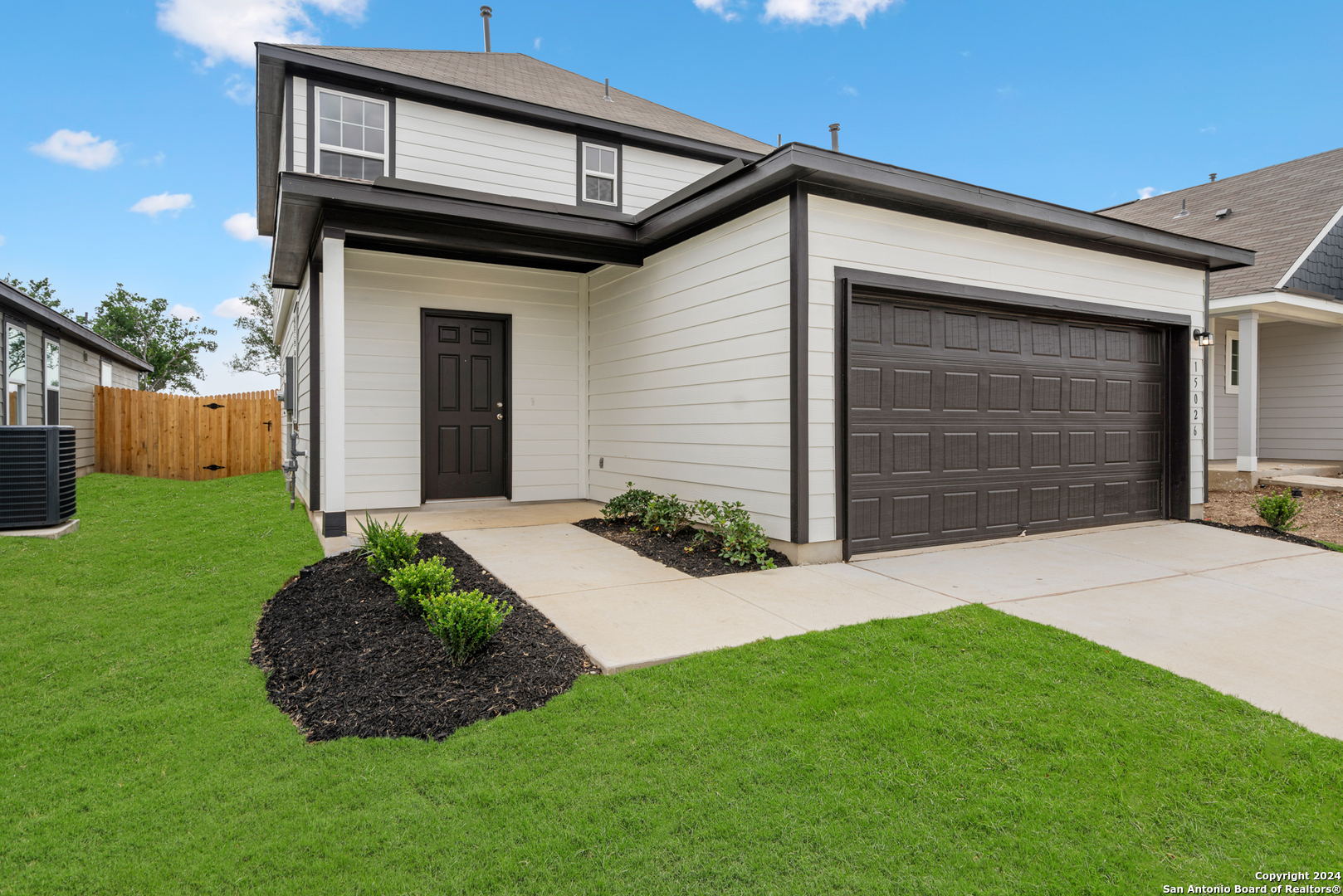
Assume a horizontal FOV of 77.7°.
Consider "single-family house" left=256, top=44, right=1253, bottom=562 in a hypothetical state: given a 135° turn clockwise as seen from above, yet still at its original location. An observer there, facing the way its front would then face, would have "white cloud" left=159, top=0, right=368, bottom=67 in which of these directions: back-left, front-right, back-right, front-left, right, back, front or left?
front-right

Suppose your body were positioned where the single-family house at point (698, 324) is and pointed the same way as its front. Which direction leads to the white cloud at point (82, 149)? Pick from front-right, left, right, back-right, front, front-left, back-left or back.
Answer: back

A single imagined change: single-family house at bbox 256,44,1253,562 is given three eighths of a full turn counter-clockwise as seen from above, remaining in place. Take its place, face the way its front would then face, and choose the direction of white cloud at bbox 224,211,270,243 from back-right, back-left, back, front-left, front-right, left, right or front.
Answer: front-left

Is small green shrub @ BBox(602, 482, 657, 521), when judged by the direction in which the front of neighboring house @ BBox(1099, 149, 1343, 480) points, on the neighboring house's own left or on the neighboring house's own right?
on the neighboring house's own right

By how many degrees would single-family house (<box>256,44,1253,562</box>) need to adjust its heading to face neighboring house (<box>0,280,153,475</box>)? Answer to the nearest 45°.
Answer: approximately 135° to its right

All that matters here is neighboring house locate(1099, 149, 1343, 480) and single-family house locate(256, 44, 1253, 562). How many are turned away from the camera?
0

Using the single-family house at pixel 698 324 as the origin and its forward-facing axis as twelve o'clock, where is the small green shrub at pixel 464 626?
The small green shrub is roughly at 2 o'clock from the single-family house.

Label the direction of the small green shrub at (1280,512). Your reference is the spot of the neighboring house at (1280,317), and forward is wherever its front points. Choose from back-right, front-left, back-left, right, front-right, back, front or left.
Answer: front-right

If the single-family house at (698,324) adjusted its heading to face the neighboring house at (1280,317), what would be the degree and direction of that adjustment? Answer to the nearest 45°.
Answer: approximately 90° to its left
